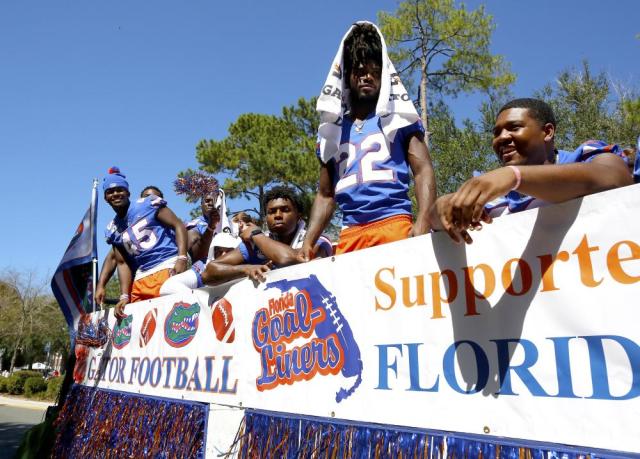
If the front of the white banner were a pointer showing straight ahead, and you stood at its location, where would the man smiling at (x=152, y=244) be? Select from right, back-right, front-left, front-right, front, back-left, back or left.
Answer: right

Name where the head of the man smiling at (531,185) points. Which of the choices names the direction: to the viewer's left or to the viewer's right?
to the viewer's left

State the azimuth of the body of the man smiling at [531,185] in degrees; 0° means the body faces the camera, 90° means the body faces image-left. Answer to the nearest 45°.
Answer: approximately 45°

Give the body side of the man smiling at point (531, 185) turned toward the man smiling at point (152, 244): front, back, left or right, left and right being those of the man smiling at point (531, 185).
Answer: right

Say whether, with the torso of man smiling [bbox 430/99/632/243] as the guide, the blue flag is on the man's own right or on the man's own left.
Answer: on the man's own right

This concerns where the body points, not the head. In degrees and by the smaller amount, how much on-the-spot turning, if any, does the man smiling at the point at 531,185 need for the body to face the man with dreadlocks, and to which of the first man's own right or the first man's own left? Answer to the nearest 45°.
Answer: approximately 90° to the first man's own right

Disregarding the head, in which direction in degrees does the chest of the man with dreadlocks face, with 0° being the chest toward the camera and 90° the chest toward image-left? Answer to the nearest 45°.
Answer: approximately 0°

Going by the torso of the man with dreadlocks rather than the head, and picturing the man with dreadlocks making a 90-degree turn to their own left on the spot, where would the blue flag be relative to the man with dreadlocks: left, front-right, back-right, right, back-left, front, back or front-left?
back-left
